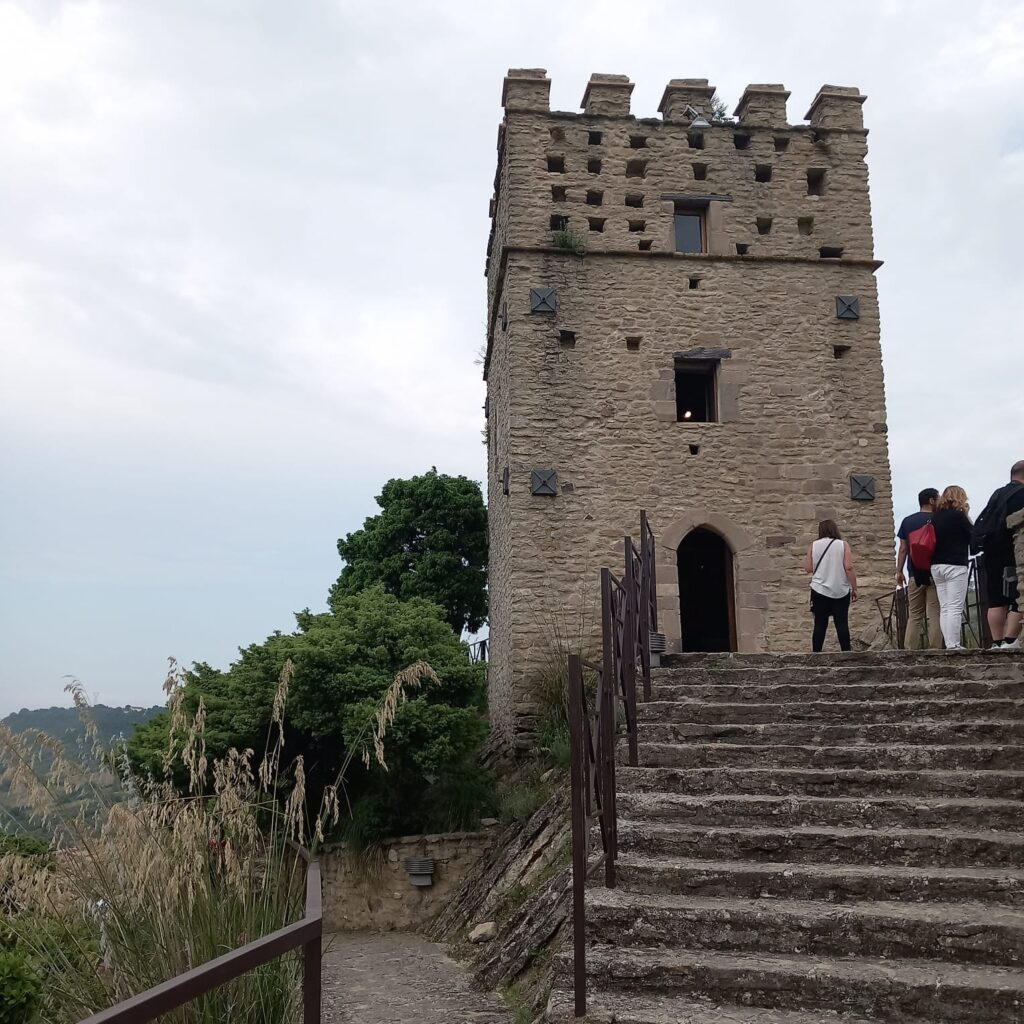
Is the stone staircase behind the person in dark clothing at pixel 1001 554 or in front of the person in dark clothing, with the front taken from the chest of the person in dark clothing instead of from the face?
behind

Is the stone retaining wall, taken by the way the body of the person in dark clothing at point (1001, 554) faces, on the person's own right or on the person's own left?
on the person's own left

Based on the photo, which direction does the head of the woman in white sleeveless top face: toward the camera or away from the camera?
away from the camera

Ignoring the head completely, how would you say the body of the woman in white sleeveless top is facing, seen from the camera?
away from the camera

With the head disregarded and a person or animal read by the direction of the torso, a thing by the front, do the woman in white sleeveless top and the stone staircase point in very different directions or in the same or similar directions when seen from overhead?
very different directions

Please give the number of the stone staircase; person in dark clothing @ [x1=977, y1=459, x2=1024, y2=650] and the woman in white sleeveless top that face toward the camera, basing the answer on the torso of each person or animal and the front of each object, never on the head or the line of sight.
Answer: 1

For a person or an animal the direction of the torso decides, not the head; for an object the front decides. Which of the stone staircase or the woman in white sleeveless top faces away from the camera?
the woman in white sleeveless top

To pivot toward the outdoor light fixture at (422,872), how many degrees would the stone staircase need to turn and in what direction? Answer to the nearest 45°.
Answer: approximately 135° to its right

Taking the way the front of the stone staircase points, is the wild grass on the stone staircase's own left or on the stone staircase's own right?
on the stone staircase's own right

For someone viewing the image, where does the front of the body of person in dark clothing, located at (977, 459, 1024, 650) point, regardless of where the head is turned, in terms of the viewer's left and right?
facing away from the viewer and to the right of the viewer

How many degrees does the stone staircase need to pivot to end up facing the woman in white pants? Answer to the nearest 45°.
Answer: approximately 180°

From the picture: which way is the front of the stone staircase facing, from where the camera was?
facing the viewer

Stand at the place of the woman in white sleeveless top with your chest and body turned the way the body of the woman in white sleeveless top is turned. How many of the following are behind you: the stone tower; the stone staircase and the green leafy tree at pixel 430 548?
1
